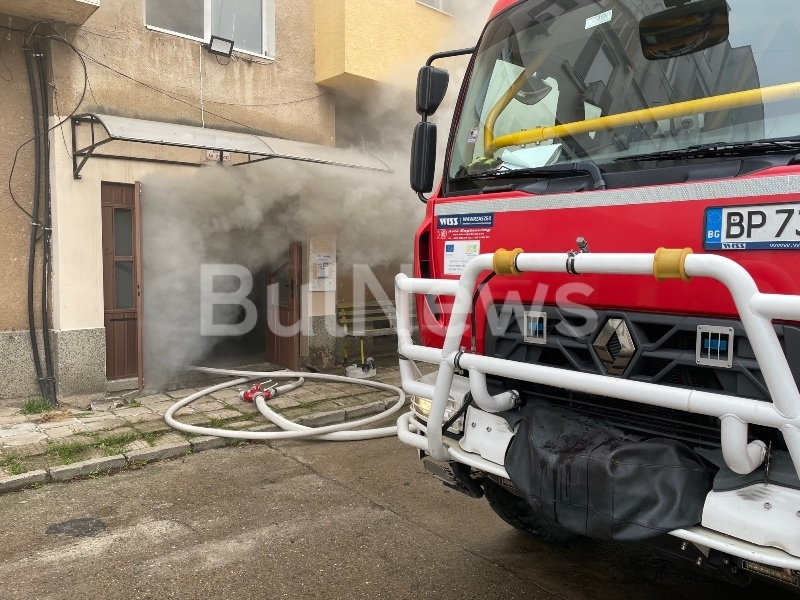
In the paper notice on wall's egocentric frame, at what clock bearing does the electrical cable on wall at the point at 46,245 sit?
The electrical cable on wall is roughly at 2 o'clock from the paper notice on wall.

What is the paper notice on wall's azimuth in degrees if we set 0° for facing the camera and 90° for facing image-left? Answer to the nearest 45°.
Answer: approximately 0°

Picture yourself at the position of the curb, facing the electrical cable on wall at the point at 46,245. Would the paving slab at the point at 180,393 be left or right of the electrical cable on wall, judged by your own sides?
right

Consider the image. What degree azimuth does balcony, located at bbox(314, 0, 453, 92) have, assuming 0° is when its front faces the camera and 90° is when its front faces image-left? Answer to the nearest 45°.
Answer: approximately 315°

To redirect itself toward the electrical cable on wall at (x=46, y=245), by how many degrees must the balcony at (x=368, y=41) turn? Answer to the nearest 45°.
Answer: approximately 90° to its right
